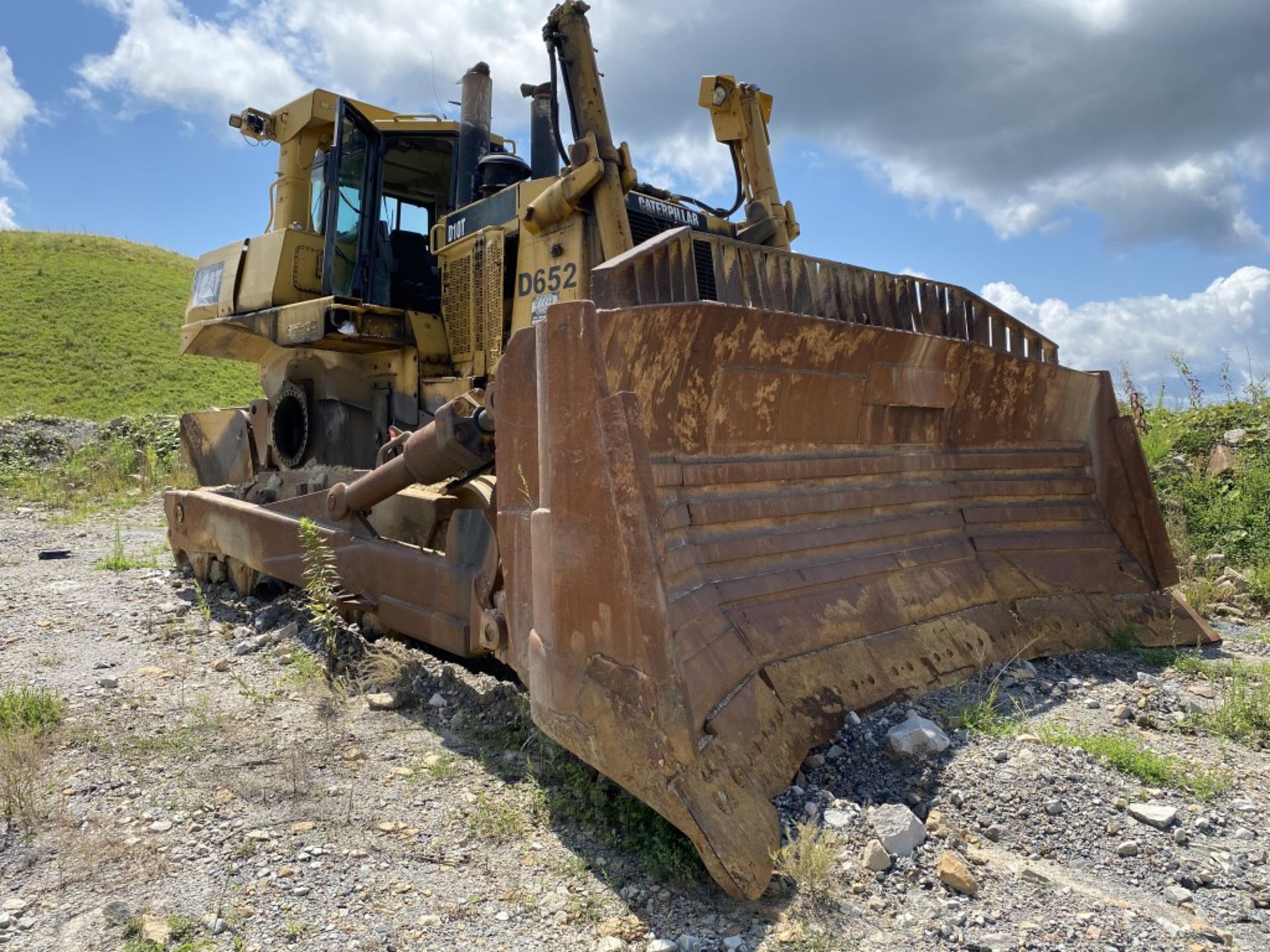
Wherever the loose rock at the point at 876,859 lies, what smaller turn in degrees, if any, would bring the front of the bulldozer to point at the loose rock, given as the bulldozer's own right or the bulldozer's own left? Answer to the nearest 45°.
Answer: approximately 45° to the bulldozer's own right

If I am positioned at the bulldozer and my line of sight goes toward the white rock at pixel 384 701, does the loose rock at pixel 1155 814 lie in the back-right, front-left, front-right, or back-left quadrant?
front-left

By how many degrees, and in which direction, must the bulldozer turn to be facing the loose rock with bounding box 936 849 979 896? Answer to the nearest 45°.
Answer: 0° — it already faces it

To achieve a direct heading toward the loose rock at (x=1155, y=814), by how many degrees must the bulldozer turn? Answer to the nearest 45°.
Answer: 0° — it already faces it

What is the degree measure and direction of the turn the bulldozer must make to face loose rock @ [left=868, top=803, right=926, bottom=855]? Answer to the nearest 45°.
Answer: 0° — it already faces it

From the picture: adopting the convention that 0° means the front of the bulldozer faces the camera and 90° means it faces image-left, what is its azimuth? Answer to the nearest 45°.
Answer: approximately 315°

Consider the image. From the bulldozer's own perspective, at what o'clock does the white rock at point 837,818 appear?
The white rock is roughly at 1 o'clock from the bulldozer.

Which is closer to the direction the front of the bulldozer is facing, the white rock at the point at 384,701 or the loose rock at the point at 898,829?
the loose rock
